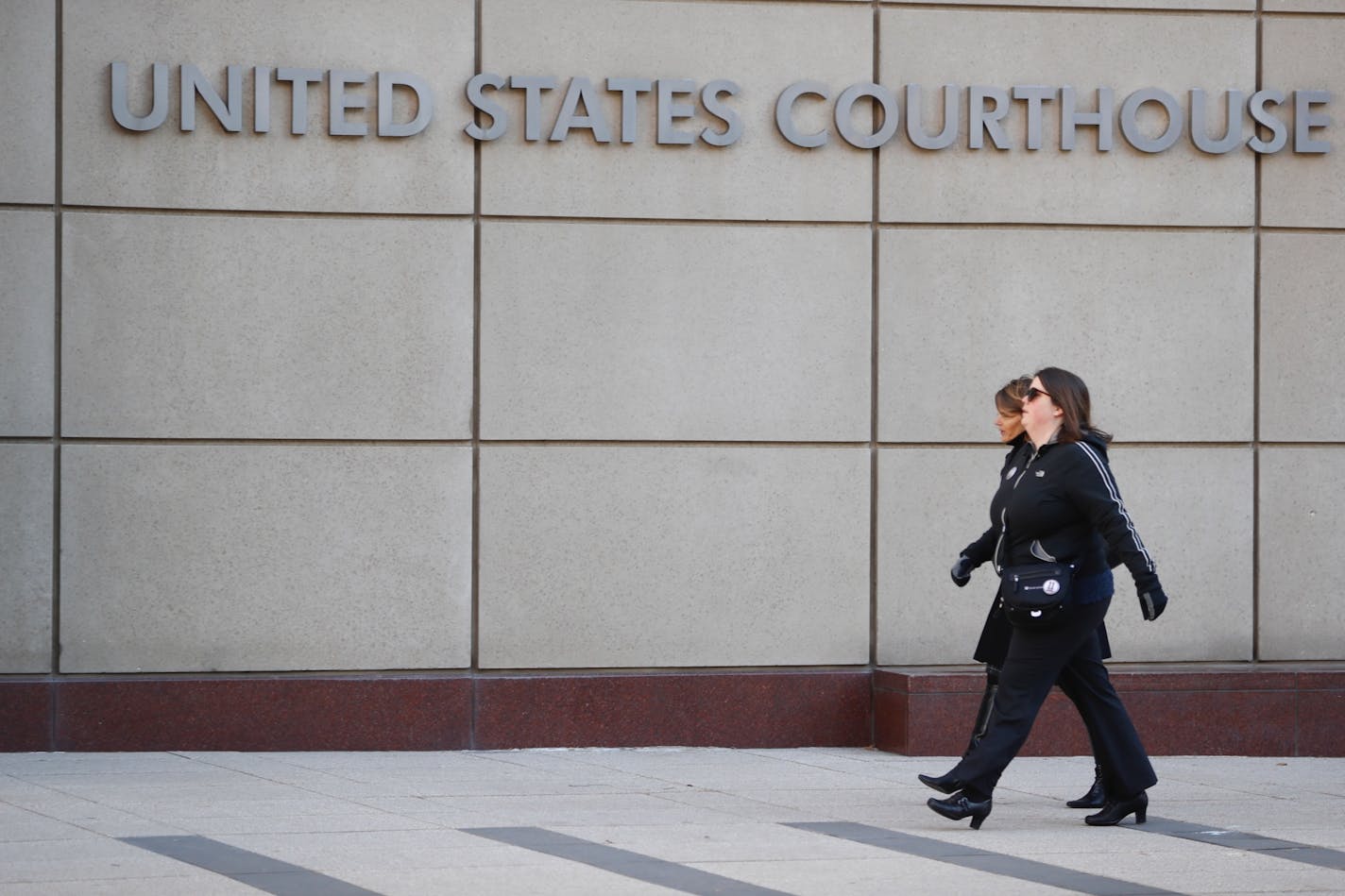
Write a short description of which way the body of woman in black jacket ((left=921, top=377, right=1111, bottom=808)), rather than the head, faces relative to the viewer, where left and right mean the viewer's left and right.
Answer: facing to the left of the viewer

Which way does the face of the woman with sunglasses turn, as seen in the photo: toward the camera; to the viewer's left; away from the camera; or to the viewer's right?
to the viewer's left

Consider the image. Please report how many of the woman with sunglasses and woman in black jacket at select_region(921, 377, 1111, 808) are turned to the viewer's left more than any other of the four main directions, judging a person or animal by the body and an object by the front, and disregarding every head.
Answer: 2

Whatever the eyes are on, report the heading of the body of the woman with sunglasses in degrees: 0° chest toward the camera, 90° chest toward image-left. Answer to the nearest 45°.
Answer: approximately 90°

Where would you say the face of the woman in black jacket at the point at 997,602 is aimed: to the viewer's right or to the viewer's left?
to the viewer's left
